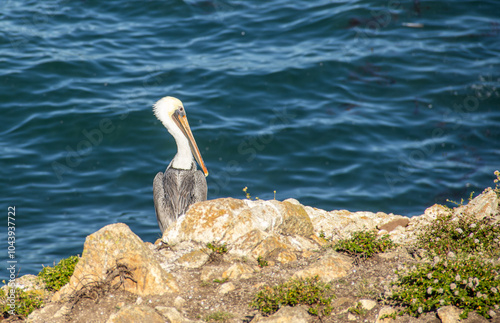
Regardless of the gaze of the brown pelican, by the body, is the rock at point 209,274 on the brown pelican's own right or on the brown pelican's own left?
on the brown pelican's own right

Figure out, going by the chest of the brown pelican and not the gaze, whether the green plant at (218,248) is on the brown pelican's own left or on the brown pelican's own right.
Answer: on the brown pelican's own right

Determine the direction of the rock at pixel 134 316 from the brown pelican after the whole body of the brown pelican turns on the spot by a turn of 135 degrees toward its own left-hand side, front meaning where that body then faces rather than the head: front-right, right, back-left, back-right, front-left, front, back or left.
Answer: left

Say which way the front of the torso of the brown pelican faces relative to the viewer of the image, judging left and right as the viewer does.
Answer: facing away from the viewer and to the right of the viewer
